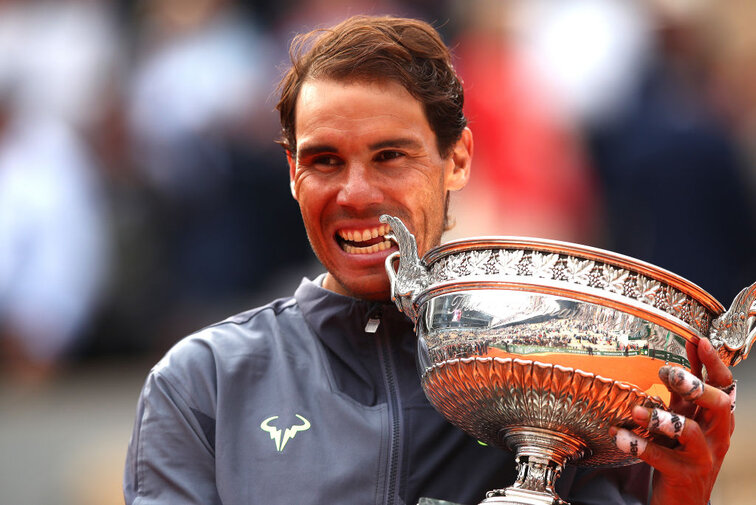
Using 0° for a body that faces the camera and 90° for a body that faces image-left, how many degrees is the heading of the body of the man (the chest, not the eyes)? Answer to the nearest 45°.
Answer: approximately 0°
